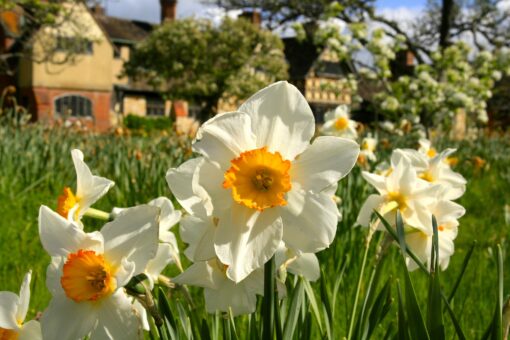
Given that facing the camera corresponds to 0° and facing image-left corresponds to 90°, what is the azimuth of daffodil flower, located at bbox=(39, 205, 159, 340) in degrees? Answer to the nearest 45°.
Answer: approximately 45°

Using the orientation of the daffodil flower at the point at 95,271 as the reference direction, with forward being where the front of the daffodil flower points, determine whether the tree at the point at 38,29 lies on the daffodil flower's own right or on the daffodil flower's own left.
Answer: on the daffodil flower's own right

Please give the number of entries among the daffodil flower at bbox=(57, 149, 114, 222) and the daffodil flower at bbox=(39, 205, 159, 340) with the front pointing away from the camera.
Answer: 0

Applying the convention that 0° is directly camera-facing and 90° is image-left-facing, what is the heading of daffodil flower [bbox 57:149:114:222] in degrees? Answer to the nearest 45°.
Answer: approximately 90°

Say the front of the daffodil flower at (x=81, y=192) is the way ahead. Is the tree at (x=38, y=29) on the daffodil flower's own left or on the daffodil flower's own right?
on the daffodil flower's own right
